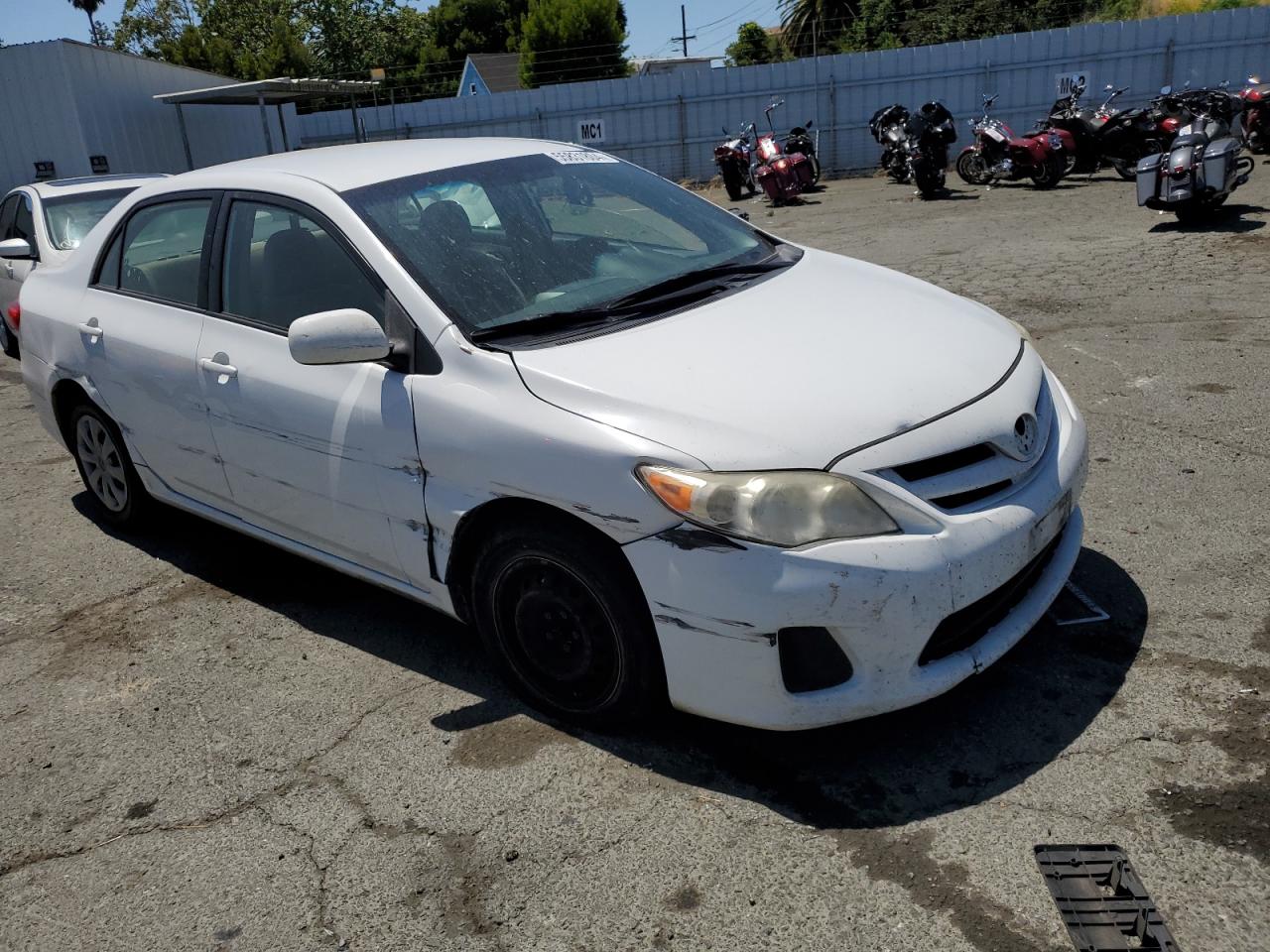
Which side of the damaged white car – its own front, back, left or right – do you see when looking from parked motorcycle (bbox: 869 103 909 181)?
left

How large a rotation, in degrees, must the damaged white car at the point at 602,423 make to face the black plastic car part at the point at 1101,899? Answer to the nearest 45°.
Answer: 0° — it already faces it

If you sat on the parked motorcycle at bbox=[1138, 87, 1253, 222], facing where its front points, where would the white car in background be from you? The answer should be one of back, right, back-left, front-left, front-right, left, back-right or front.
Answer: back

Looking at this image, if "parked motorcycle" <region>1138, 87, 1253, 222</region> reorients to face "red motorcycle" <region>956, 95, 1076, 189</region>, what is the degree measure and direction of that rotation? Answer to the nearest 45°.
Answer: approximately 90° to its left

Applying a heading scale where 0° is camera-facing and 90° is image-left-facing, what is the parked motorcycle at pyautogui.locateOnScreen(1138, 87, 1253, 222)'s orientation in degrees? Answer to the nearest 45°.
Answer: approximately 225°
